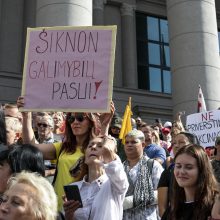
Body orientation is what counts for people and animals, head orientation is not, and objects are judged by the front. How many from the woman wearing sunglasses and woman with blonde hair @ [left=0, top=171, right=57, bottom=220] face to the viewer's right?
0

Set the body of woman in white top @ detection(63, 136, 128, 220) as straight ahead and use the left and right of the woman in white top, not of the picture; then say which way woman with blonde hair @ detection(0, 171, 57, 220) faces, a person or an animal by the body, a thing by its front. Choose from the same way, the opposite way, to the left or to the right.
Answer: the same way

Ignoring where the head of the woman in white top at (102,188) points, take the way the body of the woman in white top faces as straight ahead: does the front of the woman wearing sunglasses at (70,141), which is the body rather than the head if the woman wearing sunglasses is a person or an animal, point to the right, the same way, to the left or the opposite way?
the same way

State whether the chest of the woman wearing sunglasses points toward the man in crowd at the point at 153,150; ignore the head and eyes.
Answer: no

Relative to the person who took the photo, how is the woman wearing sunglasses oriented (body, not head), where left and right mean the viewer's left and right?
facing the viewer and to the left of the viewer

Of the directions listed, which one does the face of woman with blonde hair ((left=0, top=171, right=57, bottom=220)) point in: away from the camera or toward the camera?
toward the camera

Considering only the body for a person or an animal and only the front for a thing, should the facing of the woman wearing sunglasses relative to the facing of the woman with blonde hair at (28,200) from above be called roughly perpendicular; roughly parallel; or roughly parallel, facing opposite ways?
roughly parallel

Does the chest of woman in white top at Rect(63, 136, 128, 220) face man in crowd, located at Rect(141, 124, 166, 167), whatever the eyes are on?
no

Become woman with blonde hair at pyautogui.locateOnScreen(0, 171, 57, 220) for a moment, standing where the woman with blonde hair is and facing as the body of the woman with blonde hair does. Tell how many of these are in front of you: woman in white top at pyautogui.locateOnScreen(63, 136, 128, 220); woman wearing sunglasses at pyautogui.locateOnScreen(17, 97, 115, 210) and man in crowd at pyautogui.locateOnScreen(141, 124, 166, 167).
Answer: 0

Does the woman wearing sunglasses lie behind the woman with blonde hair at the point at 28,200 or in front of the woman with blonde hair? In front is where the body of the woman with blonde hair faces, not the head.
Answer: behind

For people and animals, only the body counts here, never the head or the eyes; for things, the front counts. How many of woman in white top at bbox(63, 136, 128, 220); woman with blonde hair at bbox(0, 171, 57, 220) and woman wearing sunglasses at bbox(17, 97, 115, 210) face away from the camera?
0
